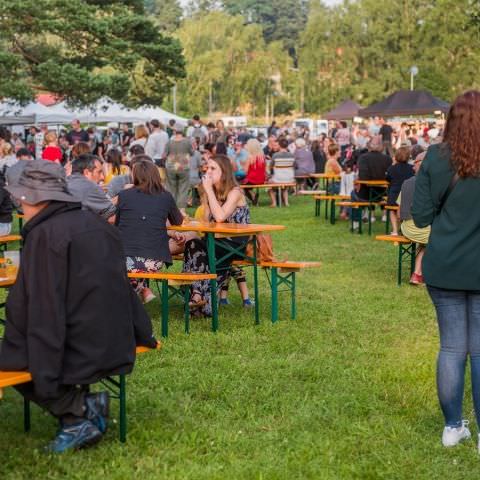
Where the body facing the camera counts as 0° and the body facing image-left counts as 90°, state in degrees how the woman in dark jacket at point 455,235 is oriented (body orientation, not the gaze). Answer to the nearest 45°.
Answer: approximately 180°

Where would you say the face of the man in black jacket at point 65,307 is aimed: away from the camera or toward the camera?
away from the camera

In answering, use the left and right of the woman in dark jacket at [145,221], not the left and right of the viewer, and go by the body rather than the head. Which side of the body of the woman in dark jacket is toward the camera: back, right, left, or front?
back

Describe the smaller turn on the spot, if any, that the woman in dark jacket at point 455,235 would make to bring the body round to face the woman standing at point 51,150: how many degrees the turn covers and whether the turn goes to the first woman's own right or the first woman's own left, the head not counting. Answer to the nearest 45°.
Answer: approximately 45° to the first woman's own left

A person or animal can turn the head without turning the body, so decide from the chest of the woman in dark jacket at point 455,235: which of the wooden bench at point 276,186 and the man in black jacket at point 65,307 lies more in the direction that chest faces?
the wooden bench

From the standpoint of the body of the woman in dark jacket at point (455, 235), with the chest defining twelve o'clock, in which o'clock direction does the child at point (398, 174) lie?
The child is roughly at 12 o'clock from the woman in dark jacket.

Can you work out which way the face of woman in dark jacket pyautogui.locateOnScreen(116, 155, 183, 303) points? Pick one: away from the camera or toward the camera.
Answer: away from the camera

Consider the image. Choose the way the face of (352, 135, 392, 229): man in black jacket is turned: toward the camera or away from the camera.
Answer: away from the camera

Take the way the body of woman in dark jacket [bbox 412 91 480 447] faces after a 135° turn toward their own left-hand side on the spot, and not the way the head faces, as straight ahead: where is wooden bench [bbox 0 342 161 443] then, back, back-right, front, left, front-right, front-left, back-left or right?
front-right

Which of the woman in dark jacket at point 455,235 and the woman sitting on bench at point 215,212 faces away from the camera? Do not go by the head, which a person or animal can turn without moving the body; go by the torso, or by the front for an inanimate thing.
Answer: the woman in dark jacket

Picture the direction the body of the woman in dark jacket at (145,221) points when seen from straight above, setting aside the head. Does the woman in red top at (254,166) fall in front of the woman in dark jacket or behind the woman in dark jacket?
in front
